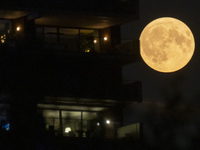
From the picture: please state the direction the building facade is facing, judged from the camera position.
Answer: facing the viewer
